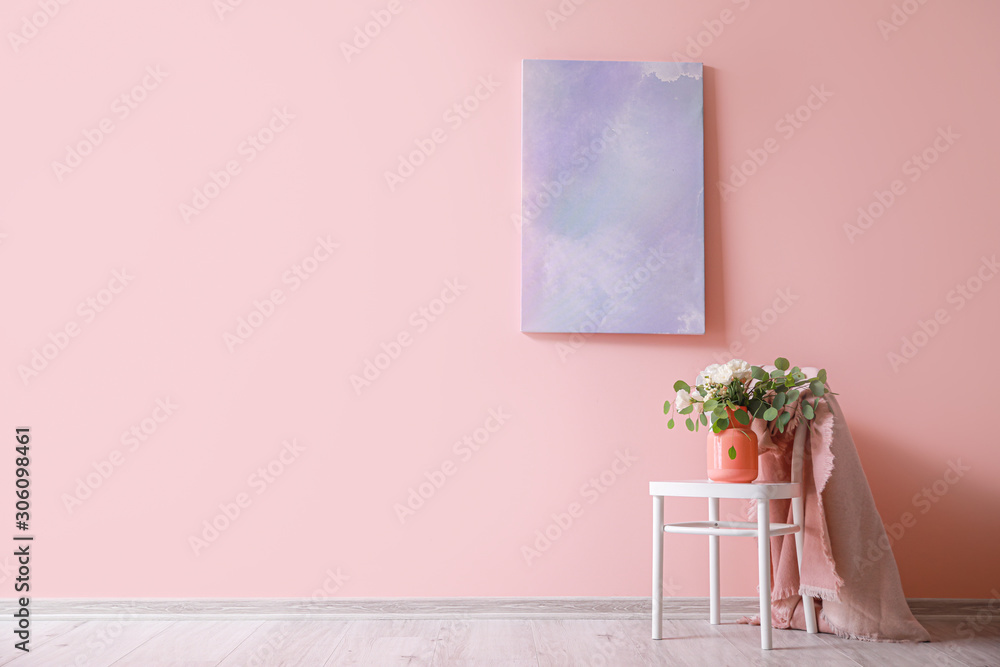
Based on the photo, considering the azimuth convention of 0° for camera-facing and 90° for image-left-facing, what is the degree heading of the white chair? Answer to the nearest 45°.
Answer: approximately 45°

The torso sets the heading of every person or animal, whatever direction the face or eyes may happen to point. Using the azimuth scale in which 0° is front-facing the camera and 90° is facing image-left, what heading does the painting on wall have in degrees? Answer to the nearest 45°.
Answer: approximately 0°
